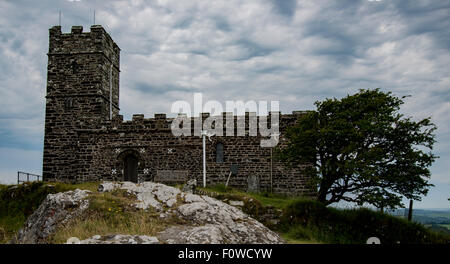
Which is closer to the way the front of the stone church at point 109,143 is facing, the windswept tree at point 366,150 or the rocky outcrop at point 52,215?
the rocky outcrop

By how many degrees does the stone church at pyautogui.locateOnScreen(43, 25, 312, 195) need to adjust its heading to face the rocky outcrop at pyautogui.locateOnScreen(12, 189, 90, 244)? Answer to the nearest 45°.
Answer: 0° — it already faces it

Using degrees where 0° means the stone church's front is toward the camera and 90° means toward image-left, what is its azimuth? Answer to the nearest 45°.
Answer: approximately 0°

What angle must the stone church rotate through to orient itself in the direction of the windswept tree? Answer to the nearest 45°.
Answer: approximately 45° to its left
